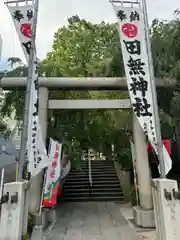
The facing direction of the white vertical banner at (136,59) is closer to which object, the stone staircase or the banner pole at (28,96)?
the banner pole

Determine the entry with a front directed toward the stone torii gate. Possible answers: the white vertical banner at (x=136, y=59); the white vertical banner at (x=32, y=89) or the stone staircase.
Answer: the stone staircase

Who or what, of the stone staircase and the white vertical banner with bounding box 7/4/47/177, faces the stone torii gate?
the stone staircase

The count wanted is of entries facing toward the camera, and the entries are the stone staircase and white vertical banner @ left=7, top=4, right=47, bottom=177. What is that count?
2

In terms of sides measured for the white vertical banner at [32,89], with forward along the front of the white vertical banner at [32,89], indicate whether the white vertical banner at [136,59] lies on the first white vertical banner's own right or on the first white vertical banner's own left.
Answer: on the first white vertical banner's own left

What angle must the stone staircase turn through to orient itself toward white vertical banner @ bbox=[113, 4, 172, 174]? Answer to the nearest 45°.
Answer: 0° — it already faces it

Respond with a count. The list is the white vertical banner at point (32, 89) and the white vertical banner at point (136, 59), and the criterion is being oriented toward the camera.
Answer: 2

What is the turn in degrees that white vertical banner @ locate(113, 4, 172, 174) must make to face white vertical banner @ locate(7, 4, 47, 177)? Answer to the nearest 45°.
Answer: approximately 90° to its right

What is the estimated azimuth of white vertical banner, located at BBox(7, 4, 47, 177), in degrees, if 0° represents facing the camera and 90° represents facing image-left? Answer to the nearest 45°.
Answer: approximately 0°
